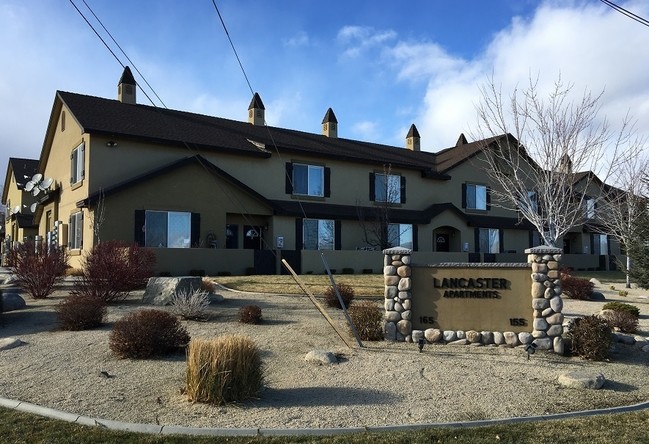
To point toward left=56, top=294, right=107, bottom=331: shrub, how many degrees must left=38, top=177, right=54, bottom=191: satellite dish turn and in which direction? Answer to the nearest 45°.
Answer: approximately 45° to its left

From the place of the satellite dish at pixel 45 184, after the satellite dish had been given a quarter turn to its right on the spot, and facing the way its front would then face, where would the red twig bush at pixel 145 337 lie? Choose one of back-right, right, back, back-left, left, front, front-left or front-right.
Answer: back-left

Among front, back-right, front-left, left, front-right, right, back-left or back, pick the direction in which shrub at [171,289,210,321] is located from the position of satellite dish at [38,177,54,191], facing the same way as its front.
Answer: front-left

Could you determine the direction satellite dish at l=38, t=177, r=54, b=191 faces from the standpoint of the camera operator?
facing the viewer and to the left of the viewer

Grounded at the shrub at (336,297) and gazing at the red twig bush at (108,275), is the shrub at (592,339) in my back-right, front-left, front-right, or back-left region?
back-left

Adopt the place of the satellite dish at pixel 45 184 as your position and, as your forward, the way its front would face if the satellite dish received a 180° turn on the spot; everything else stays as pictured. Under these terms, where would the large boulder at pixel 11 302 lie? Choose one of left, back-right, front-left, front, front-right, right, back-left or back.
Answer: back-right

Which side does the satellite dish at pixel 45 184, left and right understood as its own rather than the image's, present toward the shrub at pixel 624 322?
left

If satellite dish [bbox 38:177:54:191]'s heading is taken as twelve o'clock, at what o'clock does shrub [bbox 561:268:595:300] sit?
The shrub is roughly at 9 o'clock from the satellite dish.

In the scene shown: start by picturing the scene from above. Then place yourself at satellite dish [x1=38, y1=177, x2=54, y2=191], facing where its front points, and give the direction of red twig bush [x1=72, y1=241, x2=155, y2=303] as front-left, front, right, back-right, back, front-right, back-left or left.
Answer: front-left

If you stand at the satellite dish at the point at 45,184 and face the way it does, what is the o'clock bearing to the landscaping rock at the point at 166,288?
The landscaping rock is roughly at 10 o'clock from the satellite dish.

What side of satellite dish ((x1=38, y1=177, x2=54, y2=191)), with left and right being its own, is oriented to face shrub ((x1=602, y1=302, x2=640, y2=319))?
left

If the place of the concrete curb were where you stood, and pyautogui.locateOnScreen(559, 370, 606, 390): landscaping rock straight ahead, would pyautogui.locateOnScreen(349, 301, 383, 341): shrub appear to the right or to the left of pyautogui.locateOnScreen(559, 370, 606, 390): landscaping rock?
left
